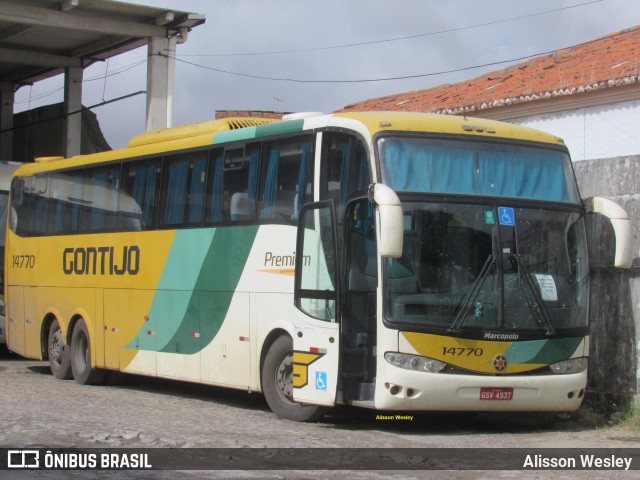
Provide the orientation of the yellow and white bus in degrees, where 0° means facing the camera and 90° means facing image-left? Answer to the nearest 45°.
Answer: approximately 315°

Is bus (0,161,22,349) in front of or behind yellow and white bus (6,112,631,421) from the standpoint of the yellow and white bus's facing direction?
behind

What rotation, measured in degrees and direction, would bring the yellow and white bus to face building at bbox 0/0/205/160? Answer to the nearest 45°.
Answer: approximately 180°
